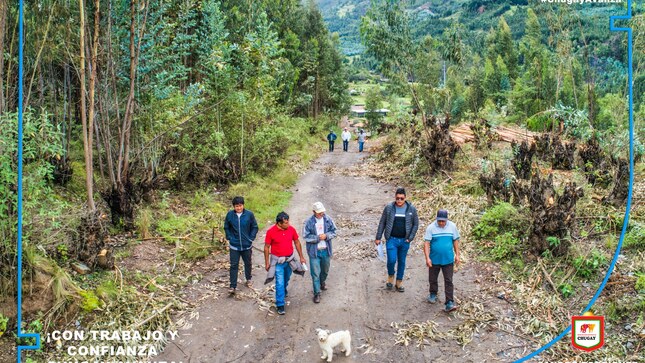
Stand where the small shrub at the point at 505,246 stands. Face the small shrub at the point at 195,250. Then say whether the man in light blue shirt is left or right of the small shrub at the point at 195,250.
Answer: left

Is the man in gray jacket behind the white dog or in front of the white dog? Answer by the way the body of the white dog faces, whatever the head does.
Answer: behind

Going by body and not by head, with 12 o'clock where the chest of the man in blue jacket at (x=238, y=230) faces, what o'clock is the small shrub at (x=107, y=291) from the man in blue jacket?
The small shrub is roughly at 3 o'clock from the man in blue jacket.

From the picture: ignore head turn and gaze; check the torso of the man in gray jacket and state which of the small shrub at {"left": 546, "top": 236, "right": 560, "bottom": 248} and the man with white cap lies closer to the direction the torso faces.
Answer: the man with white cap

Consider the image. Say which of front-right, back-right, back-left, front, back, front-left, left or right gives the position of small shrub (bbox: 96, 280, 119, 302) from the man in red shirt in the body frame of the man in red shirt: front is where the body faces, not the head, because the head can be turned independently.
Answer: right

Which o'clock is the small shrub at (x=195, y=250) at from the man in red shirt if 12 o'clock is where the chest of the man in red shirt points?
The small shrub is roughly at 5 o'clock from the man in red shirt.

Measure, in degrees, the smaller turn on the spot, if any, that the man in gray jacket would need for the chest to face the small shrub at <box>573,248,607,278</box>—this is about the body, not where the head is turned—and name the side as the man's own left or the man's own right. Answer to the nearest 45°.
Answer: approximately 90° to the man's own left

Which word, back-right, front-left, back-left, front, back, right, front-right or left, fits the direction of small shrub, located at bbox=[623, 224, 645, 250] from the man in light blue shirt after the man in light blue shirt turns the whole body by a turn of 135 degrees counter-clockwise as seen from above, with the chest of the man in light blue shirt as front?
front

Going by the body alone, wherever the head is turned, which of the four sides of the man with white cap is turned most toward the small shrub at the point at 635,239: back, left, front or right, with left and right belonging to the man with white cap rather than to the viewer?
left

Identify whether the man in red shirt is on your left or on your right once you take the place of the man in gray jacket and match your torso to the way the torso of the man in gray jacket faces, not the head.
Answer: on your right

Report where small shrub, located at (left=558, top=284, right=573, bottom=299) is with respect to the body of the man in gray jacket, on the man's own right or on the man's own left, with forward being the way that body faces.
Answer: on the man's own left

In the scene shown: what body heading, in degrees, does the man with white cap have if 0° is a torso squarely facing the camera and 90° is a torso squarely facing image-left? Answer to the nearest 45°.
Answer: approximately 0°
